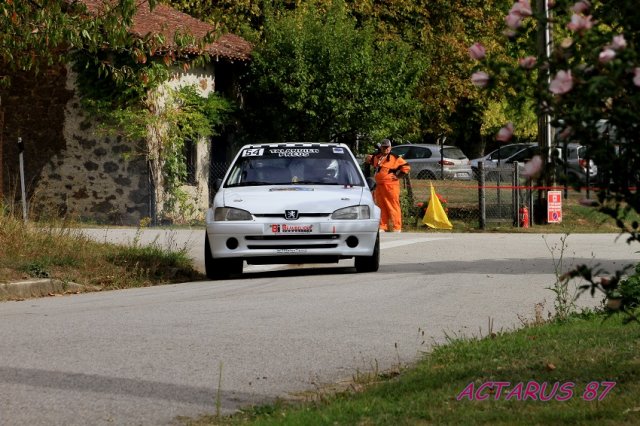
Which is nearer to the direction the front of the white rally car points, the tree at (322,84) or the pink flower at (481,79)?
the pink flower

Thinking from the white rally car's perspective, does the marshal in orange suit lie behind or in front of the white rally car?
behind

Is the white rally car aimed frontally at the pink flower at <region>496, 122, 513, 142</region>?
yes

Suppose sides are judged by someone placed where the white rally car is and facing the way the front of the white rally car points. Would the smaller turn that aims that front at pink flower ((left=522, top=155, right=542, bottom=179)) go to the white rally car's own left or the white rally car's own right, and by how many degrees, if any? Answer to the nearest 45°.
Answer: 0° — it already faces it

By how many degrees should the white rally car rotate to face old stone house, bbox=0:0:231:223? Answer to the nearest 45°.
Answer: approximately 180°

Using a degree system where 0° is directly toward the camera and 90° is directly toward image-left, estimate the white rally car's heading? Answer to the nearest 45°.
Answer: approximately 0°

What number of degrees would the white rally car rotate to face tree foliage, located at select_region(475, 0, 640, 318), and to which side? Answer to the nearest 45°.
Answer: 0° — it already faces it

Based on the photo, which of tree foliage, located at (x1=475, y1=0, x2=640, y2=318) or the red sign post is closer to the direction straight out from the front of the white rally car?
the tree foliage

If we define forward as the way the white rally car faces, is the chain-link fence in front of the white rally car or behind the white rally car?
behind
